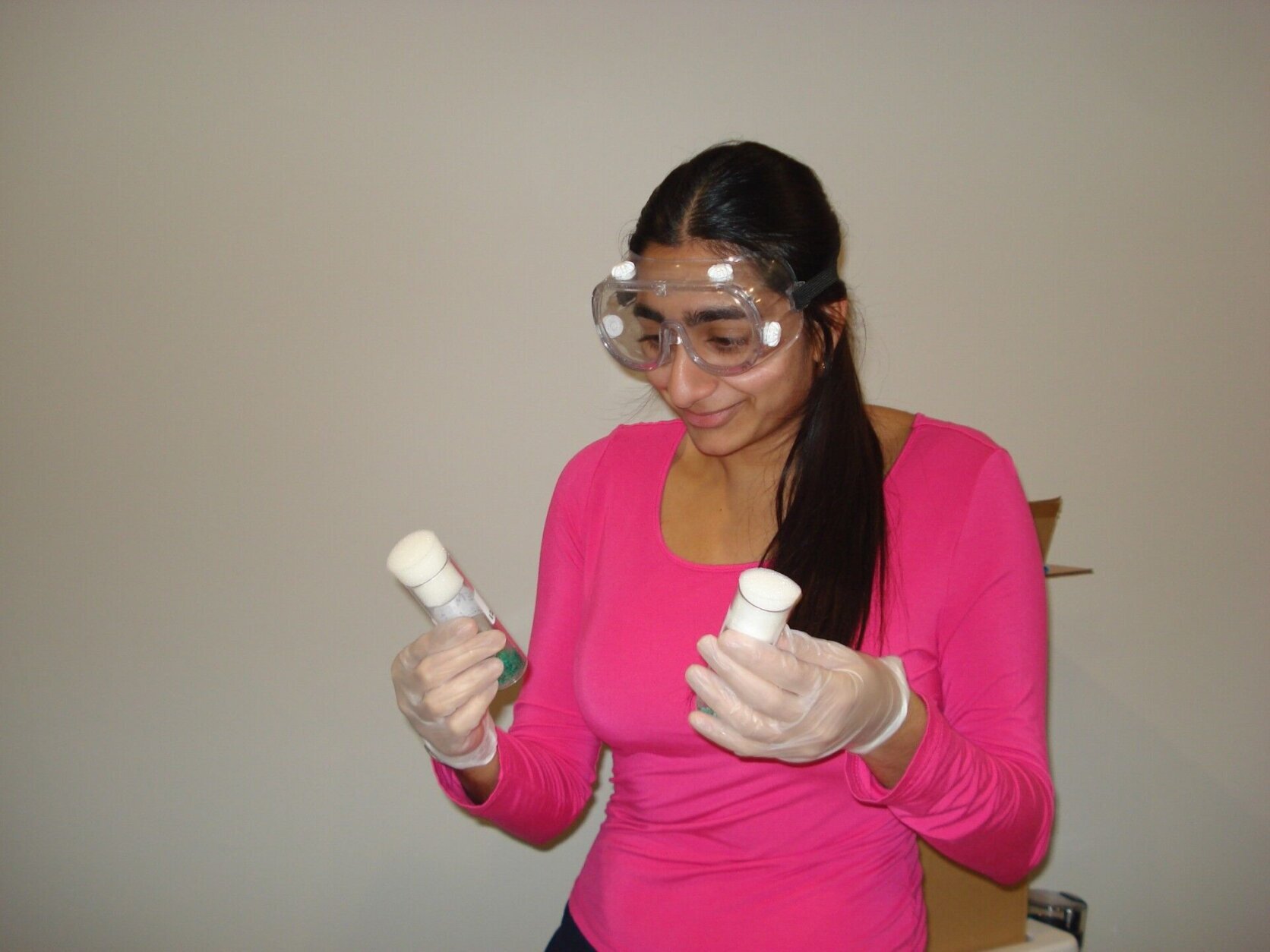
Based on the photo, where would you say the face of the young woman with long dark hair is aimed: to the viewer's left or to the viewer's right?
to the viewer's left

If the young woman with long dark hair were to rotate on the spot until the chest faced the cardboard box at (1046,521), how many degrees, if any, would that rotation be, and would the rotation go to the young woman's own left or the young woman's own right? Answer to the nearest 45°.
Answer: approximately 180°

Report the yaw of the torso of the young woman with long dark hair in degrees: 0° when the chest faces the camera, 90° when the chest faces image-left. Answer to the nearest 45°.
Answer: approximately 45°
